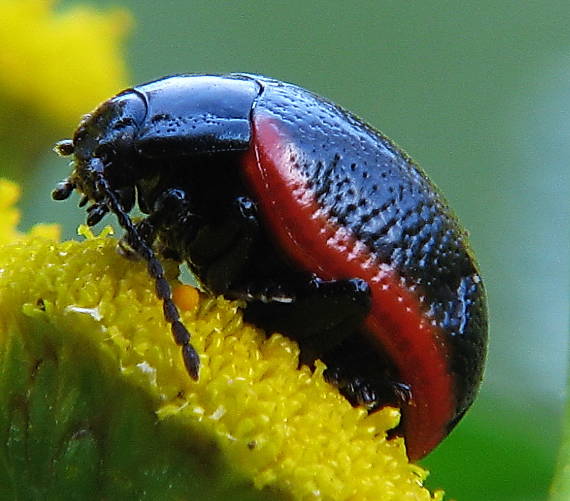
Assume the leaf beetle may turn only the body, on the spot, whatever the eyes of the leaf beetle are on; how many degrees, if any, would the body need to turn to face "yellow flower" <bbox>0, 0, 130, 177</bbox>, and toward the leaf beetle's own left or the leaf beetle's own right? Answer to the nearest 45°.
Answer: approximately 45° to the leaf beetle's own right

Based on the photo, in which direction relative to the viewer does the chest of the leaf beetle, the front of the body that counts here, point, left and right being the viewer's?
facing to the left of the viewer
